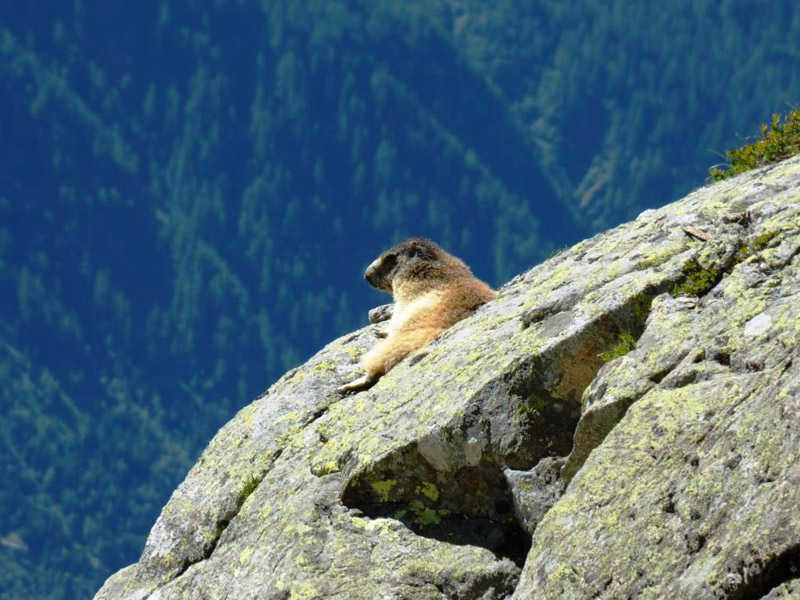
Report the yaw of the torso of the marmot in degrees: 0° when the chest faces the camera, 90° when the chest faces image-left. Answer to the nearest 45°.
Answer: approximately 90°

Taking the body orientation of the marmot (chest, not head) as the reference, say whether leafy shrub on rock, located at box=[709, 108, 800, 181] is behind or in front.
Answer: behind
